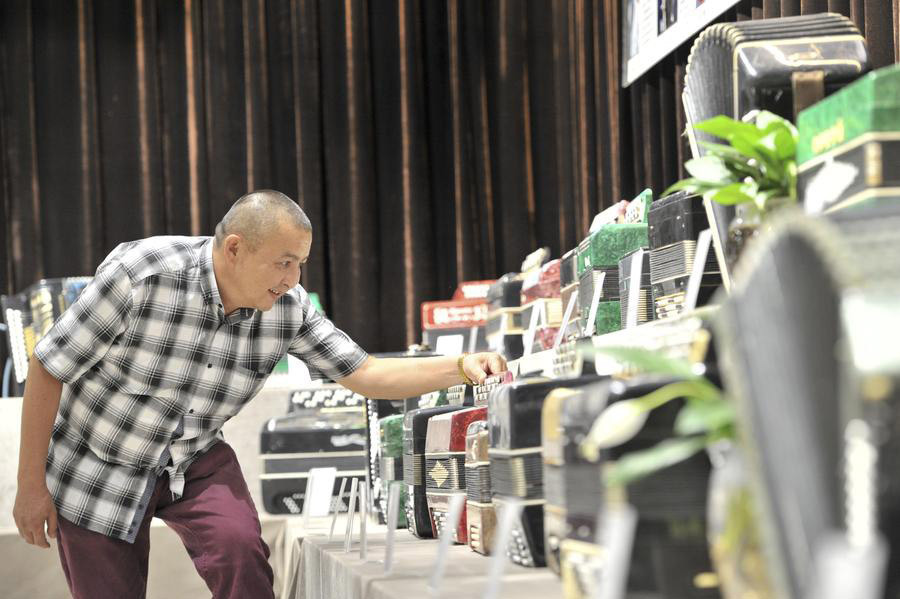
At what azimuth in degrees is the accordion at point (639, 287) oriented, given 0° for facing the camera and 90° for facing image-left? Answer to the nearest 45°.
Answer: approximately 45°

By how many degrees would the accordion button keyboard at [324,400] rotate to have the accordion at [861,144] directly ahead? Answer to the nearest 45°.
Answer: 0° — it already faces it

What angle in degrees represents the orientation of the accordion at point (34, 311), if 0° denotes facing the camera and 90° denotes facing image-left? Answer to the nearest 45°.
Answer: approximately 315°

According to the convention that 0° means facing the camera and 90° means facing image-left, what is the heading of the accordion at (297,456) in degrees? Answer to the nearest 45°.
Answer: approximately 0°
